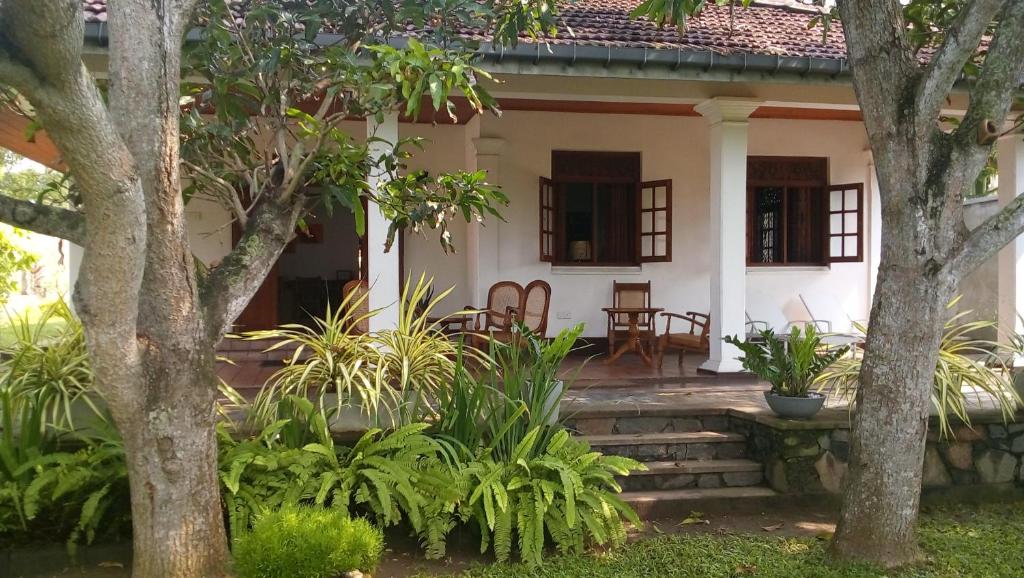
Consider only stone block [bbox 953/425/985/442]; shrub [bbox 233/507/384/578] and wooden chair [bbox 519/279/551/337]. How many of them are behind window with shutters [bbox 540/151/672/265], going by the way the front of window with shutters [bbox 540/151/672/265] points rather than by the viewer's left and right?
0

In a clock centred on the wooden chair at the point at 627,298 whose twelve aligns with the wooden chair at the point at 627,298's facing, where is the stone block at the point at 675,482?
The stone block is roughly at 12 o'clock from the wooden chair.

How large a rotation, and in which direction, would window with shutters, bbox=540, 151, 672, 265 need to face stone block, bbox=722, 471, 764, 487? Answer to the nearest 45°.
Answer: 0° — it already faces it

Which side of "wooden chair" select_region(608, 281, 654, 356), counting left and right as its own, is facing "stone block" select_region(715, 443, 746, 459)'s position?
front

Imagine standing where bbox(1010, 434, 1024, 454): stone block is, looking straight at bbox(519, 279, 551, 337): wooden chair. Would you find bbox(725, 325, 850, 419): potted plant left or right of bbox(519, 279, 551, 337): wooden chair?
left

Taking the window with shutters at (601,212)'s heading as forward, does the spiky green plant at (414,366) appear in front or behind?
in front

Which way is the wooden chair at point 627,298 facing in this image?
toward the camera

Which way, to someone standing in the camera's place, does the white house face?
facing the viewer

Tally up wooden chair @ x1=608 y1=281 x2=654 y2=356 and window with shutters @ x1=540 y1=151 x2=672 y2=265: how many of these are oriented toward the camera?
2

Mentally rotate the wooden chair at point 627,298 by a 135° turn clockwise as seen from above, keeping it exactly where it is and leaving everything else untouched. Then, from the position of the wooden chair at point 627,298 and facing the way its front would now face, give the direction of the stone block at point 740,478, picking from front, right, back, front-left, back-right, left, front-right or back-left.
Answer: back-left

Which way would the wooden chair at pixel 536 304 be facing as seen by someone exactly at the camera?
facing the viewer and to the left of the viewer

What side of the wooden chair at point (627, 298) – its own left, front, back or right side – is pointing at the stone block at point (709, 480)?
front

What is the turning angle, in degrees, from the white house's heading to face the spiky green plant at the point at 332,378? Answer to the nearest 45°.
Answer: approximately 45° to its right

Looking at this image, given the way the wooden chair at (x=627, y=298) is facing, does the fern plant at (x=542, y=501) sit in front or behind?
in front

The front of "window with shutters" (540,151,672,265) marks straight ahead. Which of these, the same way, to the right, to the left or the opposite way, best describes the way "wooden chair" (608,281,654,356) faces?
the same way

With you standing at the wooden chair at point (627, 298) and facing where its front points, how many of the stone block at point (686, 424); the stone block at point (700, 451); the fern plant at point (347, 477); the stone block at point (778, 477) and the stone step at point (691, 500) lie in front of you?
5
